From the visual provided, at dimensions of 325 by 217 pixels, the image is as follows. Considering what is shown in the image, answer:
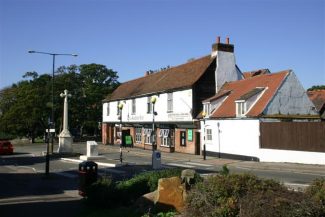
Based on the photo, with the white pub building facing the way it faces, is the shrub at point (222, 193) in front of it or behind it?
in front

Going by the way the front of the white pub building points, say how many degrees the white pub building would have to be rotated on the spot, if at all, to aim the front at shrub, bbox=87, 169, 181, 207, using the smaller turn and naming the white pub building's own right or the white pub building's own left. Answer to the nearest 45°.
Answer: approximately 45° to the white pub building's own left

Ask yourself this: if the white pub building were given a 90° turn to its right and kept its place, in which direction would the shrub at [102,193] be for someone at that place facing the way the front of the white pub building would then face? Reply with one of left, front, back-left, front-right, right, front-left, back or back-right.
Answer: back-left

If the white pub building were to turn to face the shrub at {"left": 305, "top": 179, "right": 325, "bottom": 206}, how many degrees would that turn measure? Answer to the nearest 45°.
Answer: approximately 45° to its left

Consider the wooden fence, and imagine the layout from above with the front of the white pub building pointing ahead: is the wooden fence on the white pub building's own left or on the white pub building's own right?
on the white pub building's own left
